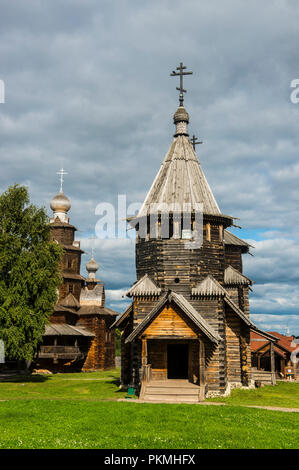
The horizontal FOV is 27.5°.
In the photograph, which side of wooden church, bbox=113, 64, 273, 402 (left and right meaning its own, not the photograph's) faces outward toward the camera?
front

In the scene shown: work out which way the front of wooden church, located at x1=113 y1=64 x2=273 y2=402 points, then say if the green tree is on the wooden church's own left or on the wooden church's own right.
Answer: on the wooden church's own right

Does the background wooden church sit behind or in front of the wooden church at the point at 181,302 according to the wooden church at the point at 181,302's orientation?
behind
